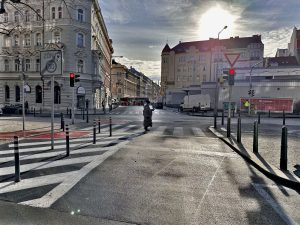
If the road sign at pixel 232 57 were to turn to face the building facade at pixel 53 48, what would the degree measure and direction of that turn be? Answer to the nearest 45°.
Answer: approximately 135° to its right

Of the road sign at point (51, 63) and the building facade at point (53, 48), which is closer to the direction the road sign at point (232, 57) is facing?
the road sign

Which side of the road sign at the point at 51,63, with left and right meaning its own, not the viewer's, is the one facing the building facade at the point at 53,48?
back

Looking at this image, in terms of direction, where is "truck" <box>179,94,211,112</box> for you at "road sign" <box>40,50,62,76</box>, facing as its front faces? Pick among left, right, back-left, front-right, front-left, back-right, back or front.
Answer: back-left

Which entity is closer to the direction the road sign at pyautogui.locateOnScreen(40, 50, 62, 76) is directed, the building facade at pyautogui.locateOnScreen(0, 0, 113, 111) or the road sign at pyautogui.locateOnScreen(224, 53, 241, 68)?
the road sign

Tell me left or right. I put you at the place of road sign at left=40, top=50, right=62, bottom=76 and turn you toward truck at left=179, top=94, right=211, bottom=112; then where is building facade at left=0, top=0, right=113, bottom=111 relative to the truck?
left

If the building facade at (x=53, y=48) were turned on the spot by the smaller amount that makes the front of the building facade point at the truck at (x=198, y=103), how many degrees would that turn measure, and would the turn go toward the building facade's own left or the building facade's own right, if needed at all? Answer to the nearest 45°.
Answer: approximately 90° to the building facade's own left

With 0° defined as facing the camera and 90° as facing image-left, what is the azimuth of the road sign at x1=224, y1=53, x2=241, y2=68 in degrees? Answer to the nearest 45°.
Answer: approximately 0°

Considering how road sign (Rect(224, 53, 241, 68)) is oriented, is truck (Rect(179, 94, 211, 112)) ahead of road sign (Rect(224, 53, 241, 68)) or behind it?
behind
